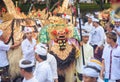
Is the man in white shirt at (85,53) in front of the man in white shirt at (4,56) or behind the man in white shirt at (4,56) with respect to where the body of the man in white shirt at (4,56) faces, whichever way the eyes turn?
in front

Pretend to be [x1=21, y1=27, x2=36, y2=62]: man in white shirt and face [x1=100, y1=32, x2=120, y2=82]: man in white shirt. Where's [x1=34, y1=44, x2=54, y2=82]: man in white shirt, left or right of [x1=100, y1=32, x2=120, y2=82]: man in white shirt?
right

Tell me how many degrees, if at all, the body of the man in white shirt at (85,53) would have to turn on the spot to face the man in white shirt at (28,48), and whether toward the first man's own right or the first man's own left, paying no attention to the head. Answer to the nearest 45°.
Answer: approximately 45° to the first man's own right

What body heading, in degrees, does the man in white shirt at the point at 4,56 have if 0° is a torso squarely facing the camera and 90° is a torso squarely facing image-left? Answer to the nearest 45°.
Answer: approximately 270°

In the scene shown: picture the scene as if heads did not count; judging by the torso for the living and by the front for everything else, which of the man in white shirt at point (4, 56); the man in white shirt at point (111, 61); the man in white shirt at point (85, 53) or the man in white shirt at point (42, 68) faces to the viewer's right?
the man in white shirt at point (4, 56)

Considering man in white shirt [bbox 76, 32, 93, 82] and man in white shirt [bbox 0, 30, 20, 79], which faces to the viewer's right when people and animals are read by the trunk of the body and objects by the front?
man in white shirt [bbox 0, 30, 20, 79]
